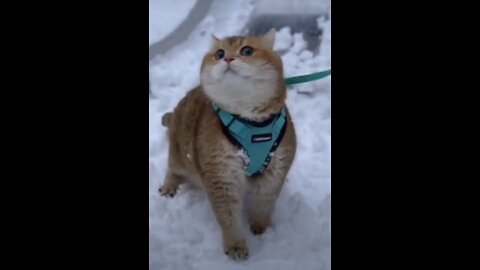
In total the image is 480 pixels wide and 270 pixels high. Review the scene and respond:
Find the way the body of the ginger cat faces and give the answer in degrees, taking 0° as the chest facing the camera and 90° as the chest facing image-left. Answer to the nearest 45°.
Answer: approximately 315°
